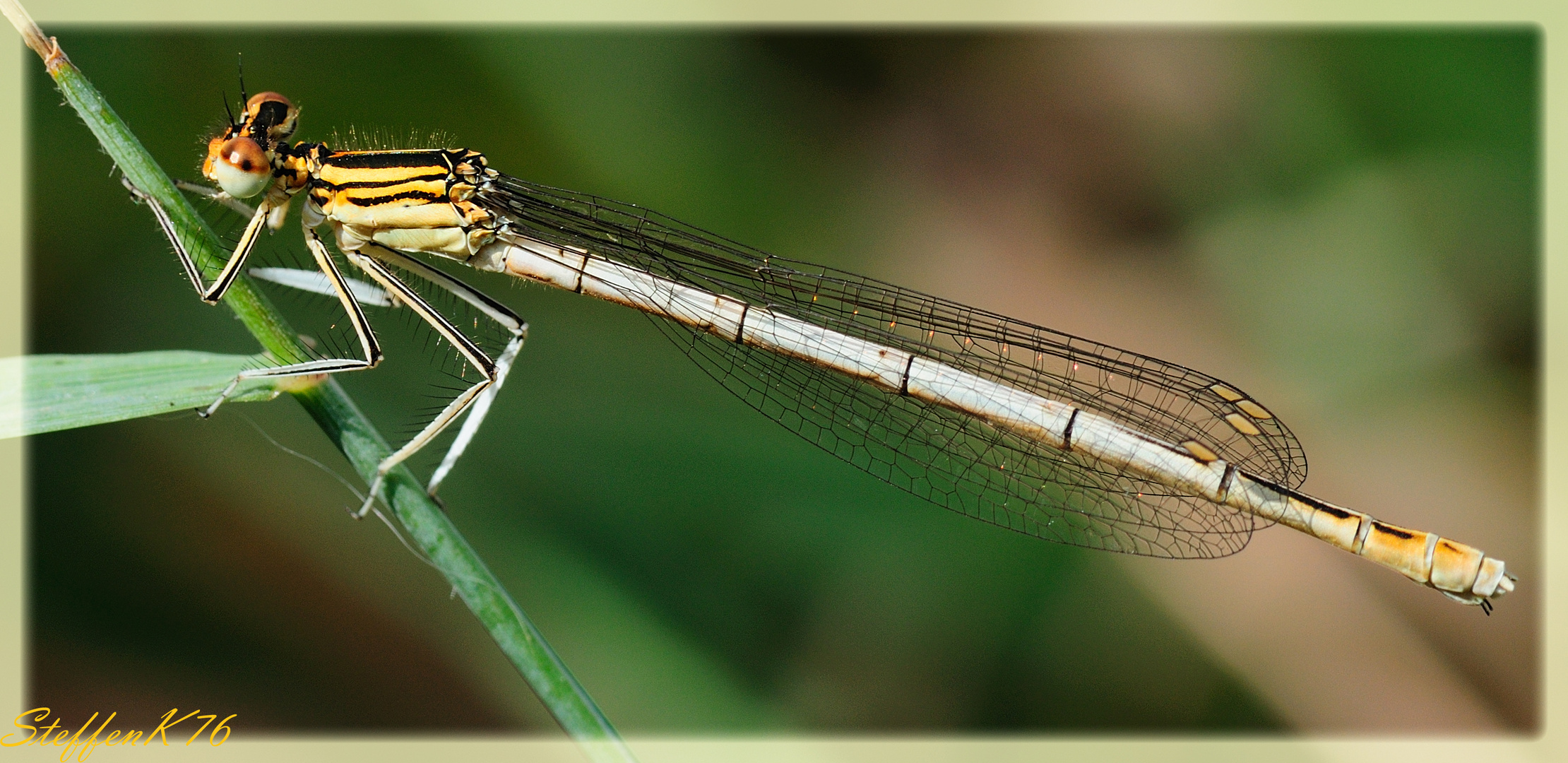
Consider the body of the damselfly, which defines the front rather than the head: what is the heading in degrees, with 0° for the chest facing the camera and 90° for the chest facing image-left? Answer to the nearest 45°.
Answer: approximately 90°
